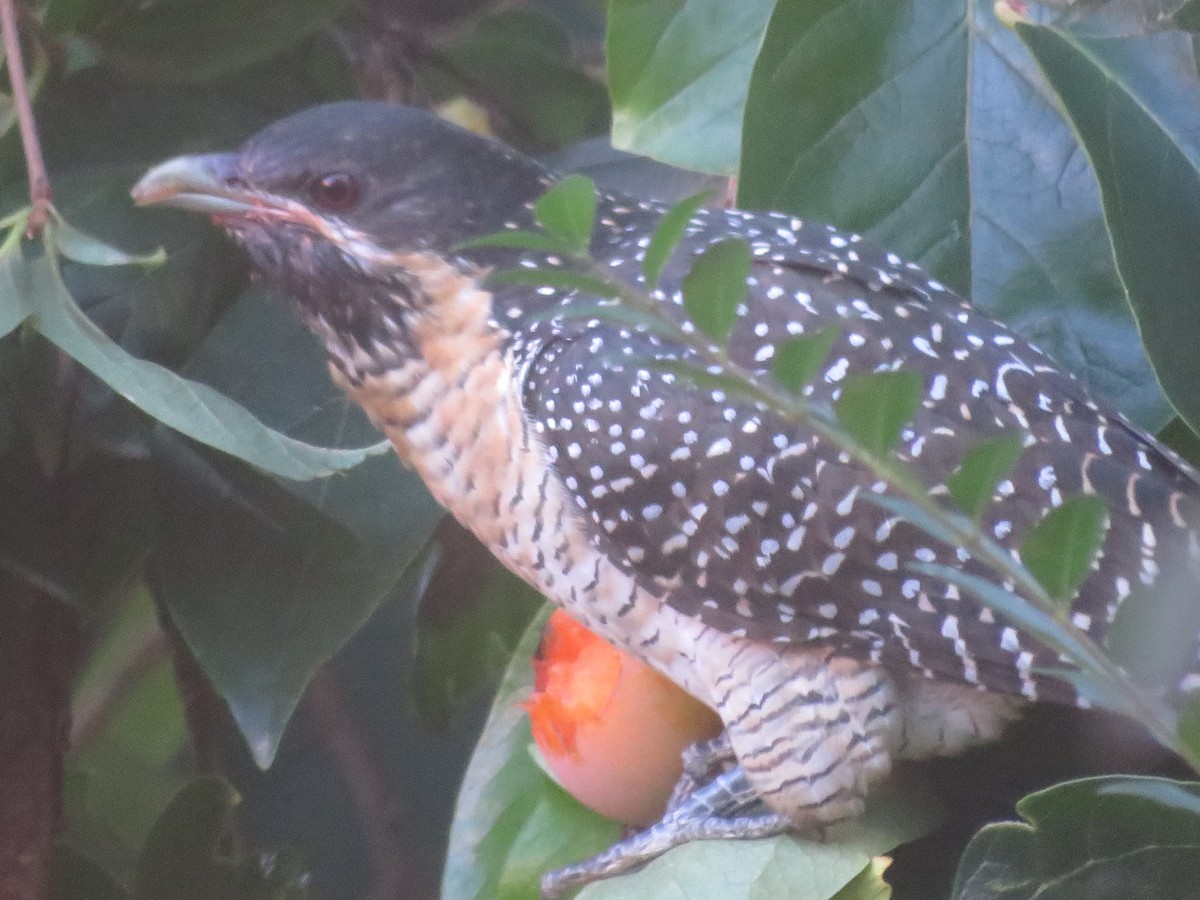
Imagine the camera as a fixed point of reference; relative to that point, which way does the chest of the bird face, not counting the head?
to the viewer's left
